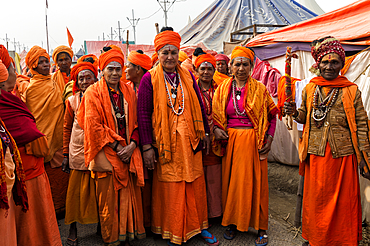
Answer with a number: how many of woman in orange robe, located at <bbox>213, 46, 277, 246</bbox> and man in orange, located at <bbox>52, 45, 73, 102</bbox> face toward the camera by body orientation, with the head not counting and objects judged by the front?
2

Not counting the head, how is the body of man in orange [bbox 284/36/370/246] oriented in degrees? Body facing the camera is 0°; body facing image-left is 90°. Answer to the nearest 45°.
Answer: approximately 0°

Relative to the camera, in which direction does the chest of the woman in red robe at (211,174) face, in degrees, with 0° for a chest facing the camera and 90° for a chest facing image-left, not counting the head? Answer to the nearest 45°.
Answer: approximately 0°

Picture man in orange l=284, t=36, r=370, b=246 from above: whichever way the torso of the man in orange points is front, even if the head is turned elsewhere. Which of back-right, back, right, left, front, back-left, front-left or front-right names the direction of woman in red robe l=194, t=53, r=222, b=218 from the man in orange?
right

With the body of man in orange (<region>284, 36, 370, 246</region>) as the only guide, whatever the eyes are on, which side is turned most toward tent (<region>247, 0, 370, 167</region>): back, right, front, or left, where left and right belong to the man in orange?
back
